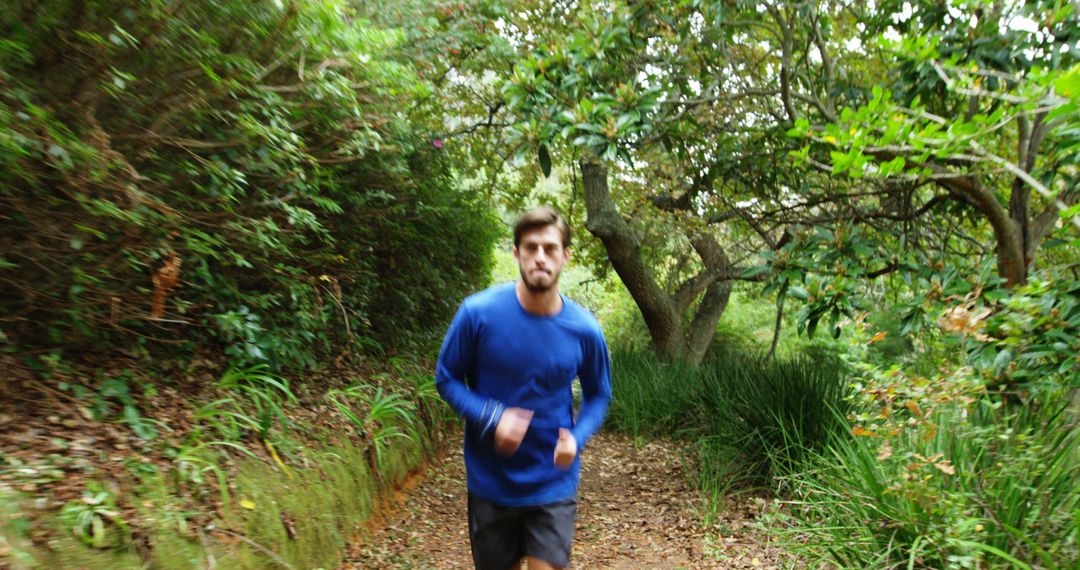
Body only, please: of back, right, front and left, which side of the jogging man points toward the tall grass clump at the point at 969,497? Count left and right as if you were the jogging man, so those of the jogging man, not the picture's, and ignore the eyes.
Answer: left

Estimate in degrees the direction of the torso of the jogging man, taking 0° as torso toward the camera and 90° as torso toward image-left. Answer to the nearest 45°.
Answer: approximately 0°

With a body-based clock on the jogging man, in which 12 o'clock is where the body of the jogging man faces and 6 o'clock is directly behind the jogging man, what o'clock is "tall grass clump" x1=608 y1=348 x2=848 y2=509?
The tall grass clump is roughly at 7 o'clock from the jogging man.

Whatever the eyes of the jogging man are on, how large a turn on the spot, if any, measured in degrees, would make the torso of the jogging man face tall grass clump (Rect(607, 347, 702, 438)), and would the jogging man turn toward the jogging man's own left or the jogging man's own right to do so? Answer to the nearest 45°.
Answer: approximately 180°
